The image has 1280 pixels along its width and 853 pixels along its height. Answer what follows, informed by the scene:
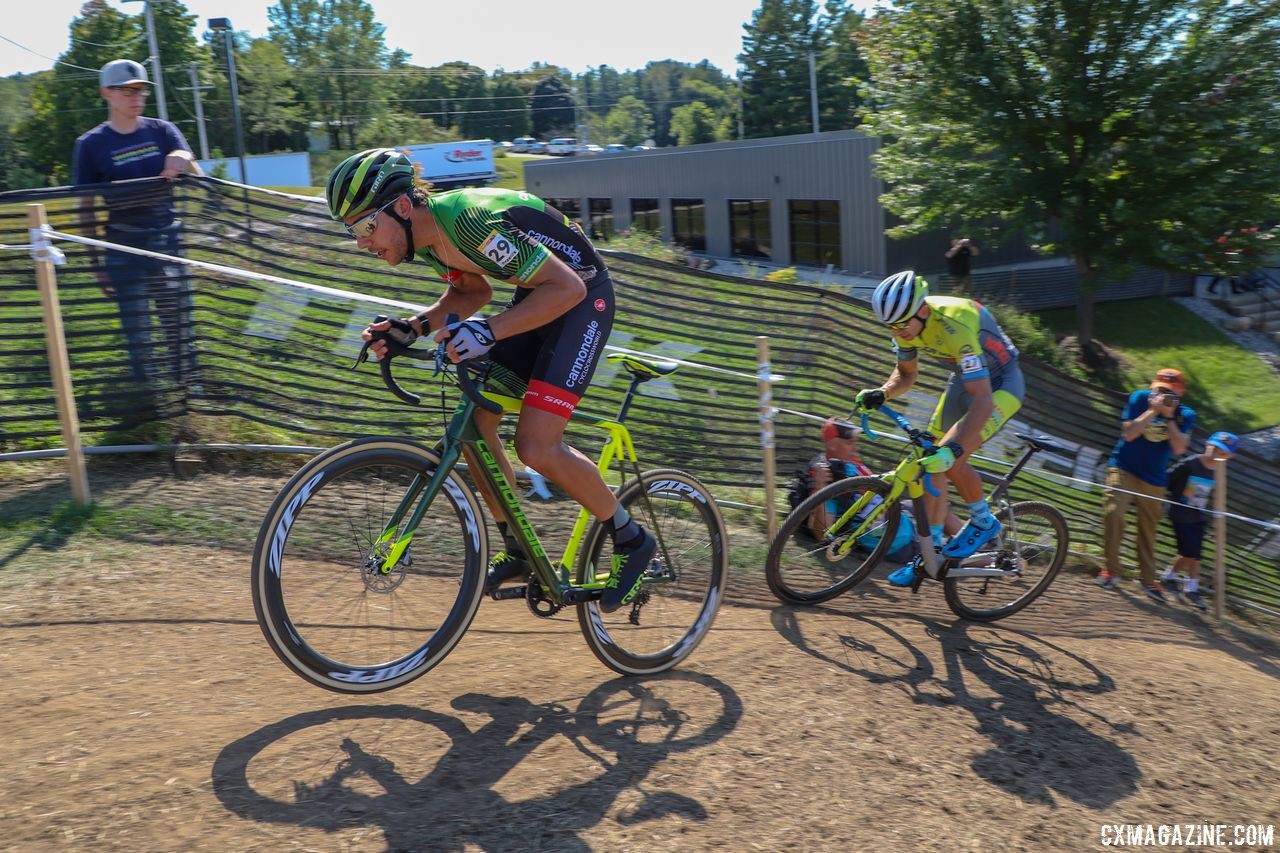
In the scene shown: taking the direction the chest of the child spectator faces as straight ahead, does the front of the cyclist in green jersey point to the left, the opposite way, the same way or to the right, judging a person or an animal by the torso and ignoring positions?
to the right

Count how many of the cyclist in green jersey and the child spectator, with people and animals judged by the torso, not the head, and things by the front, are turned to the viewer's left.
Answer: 1

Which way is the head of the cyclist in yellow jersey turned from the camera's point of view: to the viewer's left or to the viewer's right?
to the viewer's left

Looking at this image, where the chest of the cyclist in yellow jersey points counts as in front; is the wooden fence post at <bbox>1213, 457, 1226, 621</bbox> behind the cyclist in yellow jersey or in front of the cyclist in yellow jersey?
behind

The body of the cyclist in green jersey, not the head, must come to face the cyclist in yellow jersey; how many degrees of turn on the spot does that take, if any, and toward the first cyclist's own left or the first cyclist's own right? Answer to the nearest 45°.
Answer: approximately 135° to the first cyclist's own right

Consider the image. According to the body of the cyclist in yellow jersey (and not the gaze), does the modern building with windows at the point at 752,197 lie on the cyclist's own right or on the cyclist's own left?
on the cyclist's own right

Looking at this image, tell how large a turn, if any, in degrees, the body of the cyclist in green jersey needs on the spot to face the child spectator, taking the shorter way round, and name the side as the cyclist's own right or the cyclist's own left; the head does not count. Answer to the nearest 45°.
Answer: approximately 135° to the cyclist's own right

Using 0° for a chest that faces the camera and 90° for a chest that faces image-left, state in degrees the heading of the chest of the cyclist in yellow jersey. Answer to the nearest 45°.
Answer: approximately 45°

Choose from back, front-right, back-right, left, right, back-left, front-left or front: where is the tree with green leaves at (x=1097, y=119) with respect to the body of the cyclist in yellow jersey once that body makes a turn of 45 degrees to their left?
back

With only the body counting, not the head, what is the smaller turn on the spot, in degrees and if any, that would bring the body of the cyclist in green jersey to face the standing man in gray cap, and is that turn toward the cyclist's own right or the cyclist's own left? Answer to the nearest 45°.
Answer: approximately 45° to the cyclist's own right

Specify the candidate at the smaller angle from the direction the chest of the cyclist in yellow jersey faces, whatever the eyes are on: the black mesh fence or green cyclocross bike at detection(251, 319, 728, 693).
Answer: the green cyclocross bike

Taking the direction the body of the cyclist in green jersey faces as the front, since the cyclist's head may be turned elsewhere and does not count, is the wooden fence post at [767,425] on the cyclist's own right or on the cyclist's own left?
on the cyclist's own right

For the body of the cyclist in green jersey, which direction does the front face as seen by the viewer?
to the viewer's left

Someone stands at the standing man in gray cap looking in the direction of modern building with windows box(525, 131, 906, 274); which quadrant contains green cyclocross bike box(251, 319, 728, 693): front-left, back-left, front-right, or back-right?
back-right

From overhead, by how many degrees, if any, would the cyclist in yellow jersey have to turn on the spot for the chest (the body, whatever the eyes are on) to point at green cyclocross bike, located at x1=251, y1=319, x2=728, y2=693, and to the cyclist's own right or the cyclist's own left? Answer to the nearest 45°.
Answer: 0° — they already face it
